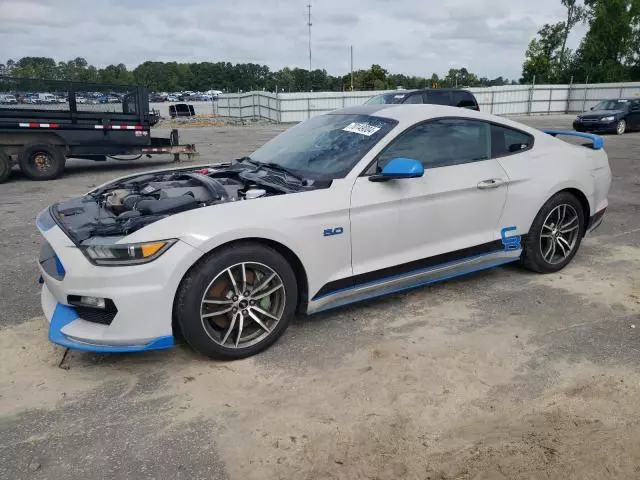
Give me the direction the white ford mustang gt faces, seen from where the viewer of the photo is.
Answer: facing the viewer and to the left of the viewer

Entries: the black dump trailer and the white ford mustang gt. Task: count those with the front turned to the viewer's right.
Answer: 1

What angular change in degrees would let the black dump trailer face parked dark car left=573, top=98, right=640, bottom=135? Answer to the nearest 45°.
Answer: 0° — it already faces it

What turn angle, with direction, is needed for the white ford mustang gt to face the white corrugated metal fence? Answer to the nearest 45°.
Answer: approximately 135° to its right

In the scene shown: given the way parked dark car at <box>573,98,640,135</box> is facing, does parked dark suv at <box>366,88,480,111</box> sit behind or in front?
in front

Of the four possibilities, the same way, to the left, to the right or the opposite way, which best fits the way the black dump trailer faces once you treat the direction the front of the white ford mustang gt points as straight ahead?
the opposite way

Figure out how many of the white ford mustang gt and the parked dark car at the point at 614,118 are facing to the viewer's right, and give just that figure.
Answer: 0

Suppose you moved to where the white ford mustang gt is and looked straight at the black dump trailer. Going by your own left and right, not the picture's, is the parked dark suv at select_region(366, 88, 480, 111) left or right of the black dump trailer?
right

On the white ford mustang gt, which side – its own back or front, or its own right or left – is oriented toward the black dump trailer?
right

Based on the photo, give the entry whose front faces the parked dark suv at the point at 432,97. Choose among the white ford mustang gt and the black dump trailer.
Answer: the black dump trailer

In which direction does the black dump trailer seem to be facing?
to the viewer's right

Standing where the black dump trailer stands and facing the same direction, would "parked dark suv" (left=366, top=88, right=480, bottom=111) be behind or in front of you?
in front

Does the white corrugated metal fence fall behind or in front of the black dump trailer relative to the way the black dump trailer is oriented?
in front

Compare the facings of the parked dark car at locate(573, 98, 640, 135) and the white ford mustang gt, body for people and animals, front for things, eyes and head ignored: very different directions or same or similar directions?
same or similar directions

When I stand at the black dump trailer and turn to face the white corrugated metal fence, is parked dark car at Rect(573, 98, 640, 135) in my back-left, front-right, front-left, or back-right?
front-right

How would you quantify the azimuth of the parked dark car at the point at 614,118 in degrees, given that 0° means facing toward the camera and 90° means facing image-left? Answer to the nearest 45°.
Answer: approximately 45°

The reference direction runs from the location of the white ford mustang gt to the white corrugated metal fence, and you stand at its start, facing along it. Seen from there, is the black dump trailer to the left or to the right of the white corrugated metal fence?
left
